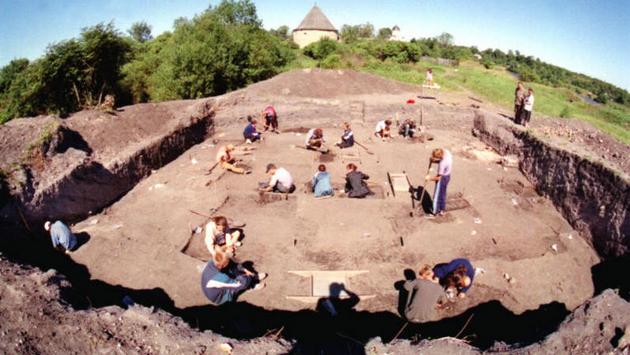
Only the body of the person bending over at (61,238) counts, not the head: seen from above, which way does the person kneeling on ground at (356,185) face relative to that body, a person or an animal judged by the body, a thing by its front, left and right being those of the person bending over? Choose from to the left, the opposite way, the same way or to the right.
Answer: to the right

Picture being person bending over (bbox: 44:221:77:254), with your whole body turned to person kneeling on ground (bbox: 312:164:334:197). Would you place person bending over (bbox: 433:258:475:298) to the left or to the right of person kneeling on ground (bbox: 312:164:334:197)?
right

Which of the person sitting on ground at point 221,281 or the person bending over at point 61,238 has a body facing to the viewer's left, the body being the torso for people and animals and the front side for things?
the person bending over

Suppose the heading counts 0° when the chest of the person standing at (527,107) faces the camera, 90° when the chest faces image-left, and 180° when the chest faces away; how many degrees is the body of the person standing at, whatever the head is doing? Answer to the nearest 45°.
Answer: approximately 45°

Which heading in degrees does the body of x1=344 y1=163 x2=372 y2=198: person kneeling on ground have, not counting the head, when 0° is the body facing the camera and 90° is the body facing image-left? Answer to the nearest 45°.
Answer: approximately 135°

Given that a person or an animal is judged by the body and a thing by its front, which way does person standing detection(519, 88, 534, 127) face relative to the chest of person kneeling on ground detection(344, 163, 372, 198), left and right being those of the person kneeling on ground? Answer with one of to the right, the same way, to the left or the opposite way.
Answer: to the left

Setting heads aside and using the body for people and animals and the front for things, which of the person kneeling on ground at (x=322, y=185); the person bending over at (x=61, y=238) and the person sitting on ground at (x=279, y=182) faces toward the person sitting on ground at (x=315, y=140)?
the person kneeling on ground

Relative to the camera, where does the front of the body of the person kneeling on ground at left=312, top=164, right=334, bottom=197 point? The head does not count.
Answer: away from the camera

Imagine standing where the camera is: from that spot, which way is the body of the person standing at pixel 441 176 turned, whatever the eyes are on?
to the viewer's left

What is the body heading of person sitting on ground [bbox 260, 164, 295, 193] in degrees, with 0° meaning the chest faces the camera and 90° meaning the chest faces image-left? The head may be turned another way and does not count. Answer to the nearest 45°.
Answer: approximately 90°

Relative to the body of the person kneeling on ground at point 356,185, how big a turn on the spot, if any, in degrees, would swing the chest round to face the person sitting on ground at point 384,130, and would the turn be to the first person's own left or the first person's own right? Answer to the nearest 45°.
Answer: approximately 45° to the first person's own right

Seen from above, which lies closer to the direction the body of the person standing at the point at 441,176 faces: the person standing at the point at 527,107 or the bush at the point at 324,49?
the bush
